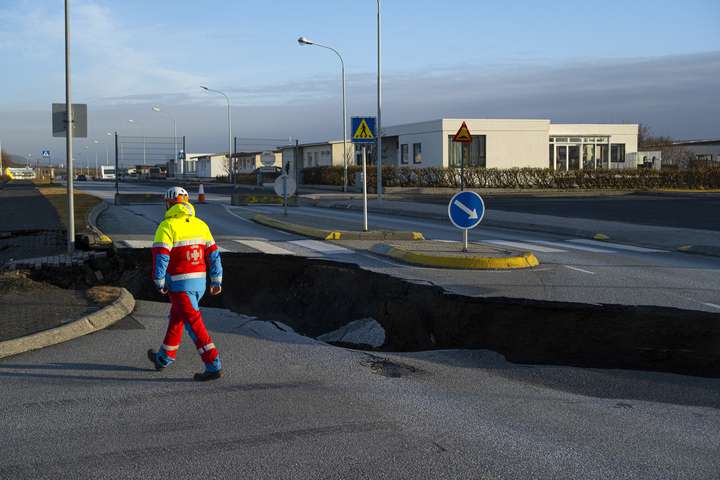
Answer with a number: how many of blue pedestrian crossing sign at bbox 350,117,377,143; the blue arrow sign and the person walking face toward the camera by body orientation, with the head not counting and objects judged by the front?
2

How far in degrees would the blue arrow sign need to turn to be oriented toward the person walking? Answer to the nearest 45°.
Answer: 0° — it already faces them

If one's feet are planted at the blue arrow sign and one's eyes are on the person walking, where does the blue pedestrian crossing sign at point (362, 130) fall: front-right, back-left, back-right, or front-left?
back-right

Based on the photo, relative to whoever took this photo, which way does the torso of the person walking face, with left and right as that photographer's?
facing away from the viewer and to the left of the viewer

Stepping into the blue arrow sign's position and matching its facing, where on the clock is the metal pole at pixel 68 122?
The metal pole is roughly at 3 o'clock from the blue arrow sign.

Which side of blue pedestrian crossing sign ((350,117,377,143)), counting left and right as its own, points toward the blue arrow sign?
front

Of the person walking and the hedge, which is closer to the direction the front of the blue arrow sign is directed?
the person walking

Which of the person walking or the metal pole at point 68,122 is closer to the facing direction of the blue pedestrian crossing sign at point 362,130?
the person walking

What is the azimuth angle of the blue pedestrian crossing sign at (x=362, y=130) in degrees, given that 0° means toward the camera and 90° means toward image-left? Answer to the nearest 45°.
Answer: approximately 0°

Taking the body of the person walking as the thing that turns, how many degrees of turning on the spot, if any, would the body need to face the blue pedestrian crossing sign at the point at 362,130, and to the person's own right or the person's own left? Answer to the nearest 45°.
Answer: approximately 45° to the person's own right

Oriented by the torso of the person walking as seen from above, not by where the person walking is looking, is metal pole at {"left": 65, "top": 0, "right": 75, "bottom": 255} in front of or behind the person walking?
in front

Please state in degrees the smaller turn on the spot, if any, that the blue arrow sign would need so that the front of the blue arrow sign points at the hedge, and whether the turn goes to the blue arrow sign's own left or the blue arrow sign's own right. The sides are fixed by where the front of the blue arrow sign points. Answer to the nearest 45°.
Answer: approximately 180°

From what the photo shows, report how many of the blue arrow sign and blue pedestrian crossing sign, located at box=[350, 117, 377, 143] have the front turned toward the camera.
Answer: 2

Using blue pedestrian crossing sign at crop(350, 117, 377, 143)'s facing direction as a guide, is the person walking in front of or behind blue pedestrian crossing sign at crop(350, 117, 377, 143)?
in front

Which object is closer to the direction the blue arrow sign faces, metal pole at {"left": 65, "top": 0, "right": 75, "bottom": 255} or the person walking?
the person walking
